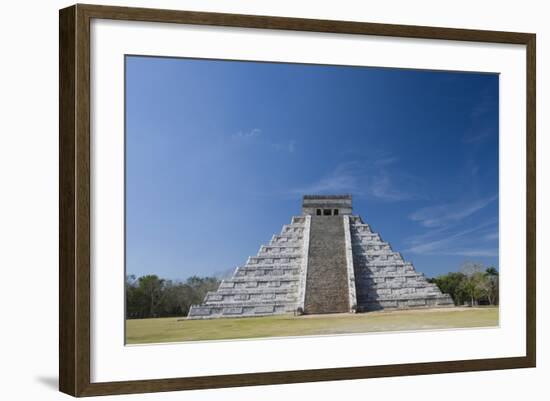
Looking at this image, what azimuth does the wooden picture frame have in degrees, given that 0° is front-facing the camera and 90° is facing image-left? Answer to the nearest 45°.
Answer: approximately 315°
